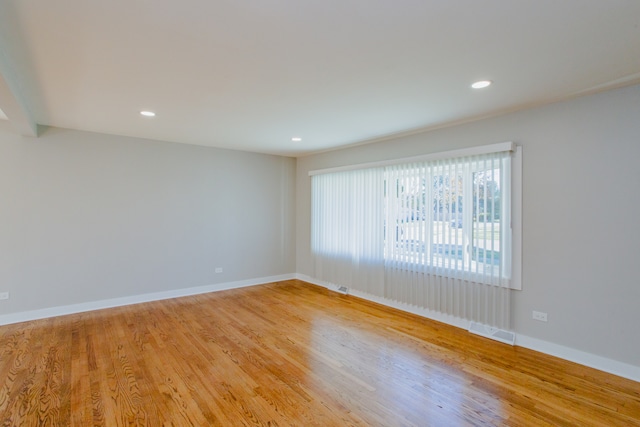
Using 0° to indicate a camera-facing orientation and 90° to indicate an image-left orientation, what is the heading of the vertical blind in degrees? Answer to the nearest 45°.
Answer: approximately 45°
